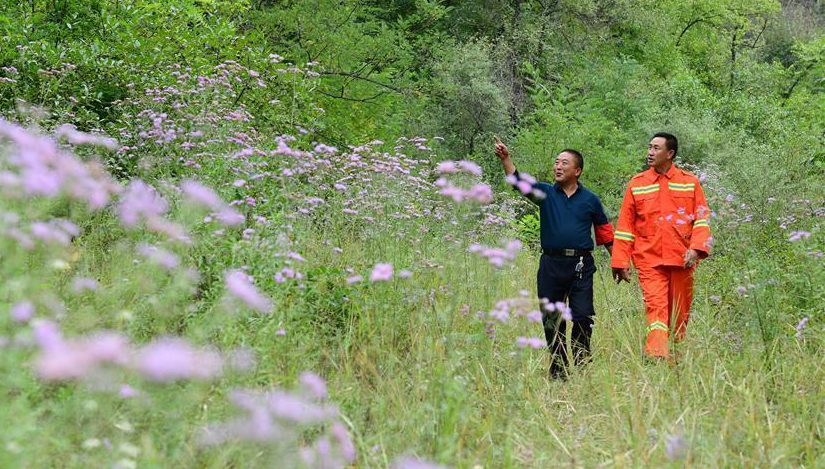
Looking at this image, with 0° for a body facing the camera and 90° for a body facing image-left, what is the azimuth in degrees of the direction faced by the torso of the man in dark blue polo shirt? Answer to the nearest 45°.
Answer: approximately 0°

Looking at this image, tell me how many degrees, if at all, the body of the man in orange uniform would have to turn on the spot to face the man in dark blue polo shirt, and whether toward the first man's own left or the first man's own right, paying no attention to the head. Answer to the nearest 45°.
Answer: approximately 45° to the first man's own right

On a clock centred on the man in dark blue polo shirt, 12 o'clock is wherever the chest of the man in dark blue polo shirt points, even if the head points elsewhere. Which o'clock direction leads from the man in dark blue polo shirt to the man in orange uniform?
The man in orange uniform is roughly at 8 o'clock from the man in dark blue polo shirt.

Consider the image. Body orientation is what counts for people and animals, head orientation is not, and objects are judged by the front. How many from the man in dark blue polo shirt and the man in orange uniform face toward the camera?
2

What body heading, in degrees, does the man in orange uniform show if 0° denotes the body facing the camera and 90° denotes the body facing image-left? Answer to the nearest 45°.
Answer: approximately 0°

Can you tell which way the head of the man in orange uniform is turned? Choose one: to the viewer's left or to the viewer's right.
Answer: to the viewer's left
